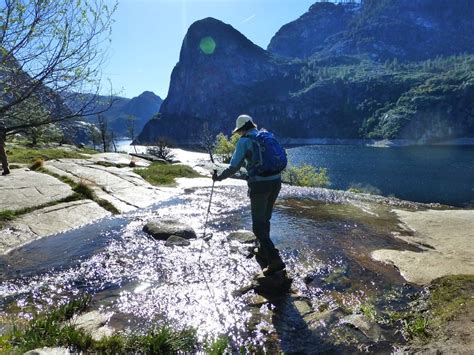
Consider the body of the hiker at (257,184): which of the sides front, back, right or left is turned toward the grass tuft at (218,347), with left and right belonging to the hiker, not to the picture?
left

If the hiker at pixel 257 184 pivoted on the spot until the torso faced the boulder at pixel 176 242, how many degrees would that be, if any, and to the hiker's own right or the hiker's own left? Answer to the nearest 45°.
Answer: approximately 45° to the hiker's own right

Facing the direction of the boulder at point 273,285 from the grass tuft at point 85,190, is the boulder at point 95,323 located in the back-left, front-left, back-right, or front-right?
front-right

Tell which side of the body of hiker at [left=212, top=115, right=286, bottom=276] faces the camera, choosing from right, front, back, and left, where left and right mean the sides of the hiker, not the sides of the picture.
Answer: left

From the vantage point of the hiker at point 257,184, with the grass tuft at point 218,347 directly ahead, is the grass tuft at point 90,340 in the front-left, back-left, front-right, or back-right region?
front-right

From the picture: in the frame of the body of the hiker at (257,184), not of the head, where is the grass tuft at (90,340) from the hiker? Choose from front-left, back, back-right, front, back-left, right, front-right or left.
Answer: front-left

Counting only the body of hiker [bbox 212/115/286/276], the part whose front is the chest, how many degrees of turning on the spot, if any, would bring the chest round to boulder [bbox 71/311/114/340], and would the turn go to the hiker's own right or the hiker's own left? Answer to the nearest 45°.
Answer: approximately 45° to the hiker's own left

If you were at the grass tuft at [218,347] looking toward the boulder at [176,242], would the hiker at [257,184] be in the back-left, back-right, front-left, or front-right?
front-right
